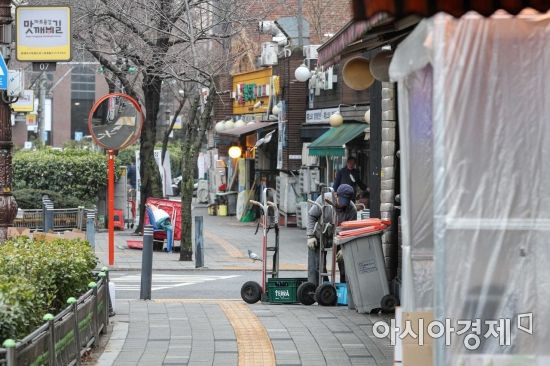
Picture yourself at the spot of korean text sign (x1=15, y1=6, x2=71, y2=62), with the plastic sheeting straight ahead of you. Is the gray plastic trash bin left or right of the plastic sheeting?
left

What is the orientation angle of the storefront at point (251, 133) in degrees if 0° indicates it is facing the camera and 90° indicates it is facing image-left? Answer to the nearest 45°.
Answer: approximately 45°

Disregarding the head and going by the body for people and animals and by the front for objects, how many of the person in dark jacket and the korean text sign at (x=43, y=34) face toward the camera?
2

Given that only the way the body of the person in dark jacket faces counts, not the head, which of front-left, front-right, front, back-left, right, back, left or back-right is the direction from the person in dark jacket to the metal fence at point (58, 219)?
right

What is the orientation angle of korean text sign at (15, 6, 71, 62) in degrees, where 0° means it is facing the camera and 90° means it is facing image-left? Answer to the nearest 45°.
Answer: approximately 0°

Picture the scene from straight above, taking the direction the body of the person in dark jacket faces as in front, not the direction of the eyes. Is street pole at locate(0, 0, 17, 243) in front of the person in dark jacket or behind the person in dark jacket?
in front
